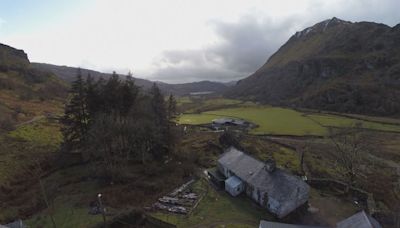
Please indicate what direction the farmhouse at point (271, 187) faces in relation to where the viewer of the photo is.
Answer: facing the viewer and to the left of the viewer
